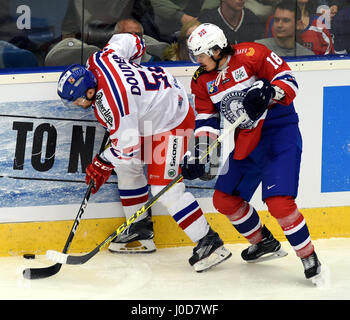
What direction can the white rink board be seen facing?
toward the camera

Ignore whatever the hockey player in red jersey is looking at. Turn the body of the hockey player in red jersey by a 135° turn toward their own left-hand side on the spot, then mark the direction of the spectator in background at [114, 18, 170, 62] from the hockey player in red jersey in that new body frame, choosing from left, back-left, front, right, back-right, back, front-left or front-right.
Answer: back-left

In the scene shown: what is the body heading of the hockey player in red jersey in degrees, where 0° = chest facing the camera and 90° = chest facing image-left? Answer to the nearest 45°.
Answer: approximately 45°

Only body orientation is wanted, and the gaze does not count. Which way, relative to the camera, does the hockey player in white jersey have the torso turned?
to the viewer's left

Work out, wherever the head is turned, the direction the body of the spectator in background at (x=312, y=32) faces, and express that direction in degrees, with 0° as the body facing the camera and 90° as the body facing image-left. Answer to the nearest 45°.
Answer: approximately 45°

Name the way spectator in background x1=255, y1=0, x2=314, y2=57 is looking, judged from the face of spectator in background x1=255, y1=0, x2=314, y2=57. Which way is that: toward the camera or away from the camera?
toward the camera

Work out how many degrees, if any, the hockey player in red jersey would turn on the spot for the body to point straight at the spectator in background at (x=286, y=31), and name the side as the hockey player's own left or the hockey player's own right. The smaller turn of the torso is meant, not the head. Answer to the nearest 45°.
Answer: approximately 135° to the hockey player's own right

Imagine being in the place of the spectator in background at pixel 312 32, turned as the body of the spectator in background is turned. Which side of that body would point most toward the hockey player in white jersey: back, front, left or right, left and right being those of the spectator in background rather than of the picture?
front

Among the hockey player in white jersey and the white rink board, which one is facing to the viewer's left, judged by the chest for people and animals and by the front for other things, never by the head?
the hockey player in white jersey

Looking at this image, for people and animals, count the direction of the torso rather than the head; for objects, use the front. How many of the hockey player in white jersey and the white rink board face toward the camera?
1

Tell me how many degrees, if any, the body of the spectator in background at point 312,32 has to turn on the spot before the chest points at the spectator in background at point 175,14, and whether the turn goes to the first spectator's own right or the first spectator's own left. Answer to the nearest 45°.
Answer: approximately 45° to the first spectator's own right

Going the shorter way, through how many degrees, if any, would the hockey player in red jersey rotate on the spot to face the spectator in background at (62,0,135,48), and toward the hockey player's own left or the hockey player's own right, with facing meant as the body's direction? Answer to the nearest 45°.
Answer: approximately 90° to the hockey player's own right

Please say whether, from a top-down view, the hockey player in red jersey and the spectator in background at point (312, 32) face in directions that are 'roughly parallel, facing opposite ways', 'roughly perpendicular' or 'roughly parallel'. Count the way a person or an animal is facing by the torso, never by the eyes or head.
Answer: roughly parallel

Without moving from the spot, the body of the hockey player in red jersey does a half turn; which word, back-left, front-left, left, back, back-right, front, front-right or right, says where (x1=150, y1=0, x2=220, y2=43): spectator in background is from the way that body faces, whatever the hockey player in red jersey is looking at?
left
